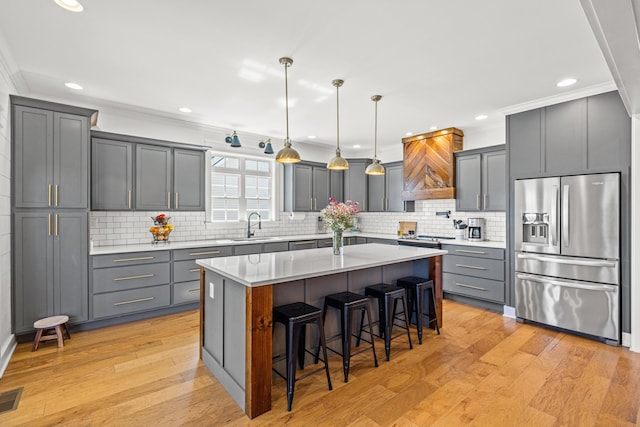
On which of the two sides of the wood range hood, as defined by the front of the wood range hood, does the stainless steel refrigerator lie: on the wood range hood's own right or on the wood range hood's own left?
on the wood range hood's own left

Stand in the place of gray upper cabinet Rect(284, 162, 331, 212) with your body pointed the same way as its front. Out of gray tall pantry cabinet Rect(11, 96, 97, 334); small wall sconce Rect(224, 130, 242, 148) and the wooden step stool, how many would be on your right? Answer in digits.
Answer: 3

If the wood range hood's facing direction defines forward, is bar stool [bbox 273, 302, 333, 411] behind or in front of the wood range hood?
in front

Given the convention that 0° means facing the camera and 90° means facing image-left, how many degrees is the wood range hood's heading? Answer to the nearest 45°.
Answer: approximately 45°

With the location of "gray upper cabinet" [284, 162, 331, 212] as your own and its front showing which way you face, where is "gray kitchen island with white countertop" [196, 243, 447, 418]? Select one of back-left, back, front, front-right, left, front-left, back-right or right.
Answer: front-right

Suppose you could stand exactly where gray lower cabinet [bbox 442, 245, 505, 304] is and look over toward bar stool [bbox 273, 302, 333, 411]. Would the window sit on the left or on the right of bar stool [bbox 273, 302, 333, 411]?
right

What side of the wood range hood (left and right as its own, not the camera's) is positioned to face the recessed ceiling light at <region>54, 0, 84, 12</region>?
front

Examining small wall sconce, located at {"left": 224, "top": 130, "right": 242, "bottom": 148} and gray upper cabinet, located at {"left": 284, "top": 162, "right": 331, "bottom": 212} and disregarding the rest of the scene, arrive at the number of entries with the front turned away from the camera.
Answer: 0

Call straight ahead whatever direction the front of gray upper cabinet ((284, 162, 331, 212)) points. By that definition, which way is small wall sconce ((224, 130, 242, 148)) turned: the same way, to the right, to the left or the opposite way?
the same way

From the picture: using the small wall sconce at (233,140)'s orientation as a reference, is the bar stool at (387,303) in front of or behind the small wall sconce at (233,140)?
in front

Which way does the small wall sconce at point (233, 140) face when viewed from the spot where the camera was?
facing the viewer and to the right of the viewer
